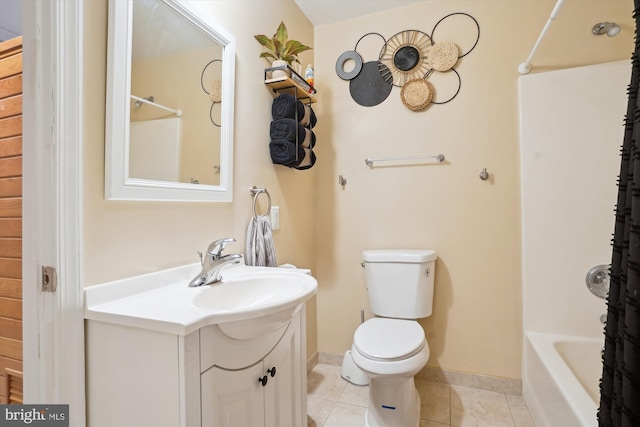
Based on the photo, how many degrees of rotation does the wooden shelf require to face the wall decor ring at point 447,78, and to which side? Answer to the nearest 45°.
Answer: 0° — it already faces it

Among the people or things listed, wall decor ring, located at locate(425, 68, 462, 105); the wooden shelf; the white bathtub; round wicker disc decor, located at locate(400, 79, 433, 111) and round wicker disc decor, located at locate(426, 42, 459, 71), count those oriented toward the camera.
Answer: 3

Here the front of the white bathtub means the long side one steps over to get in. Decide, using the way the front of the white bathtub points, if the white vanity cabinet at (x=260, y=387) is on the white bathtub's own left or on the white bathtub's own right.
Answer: on the white bathtub's own left

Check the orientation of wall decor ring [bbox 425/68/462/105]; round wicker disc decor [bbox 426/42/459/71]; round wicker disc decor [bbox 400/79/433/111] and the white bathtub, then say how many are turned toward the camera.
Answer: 3

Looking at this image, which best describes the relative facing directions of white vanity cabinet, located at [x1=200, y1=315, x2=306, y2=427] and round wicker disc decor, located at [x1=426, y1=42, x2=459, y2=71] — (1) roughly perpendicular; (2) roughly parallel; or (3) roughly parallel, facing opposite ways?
roughly perpendicular

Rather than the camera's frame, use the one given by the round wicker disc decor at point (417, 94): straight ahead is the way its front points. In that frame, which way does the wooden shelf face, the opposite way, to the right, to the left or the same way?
to the left

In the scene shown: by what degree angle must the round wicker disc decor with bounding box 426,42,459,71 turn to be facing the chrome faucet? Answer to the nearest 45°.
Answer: approximately 45° to its right

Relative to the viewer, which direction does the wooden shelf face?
to the viewer's right

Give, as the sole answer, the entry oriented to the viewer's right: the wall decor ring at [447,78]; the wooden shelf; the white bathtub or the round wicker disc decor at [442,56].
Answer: the wooden shelf

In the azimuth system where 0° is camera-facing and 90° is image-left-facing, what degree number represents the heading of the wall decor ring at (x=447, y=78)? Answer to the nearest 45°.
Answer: approximately 0°

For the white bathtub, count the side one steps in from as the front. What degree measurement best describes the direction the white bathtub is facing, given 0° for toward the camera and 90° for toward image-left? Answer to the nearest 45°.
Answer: approximately 90°
